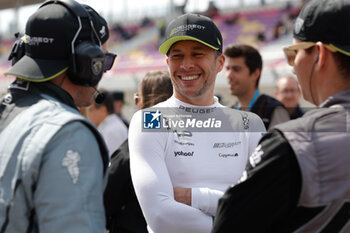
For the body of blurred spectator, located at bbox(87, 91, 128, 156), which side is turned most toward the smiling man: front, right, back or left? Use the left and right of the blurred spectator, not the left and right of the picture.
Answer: left

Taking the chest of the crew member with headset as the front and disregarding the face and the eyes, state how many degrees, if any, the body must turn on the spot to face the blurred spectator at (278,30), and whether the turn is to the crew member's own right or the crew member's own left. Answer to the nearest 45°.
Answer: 0° — they already face them

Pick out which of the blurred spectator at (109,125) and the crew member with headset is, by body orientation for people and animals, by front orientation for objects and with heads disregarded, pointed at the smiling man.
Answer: the crew member with headset

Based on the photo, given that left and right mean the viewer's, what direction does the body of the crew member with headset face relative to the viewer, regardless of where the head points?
facing away from the viewer and to the right of the viewer

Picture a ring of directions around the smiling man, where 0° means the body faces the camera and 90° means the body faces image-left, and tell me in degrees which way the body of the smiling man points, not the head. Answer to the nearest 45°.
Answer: approximately 0°

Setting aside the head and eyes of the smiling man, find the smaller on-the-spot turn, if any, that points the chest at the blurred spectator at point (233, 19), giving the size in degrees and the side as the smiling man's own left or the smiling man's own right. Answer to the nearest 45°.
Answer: approximately 180°

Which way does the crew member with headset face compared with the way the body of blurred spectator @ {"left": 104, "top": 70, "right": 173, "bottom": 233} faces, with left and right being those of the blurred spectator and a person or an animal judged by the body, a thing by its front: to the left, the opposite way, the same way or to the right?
to the right

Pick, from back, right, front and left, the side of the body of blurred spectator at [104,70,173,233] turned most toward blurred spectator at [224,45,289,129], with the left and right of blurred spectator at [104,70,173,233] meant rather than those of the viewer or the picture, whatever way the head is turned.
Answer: right
